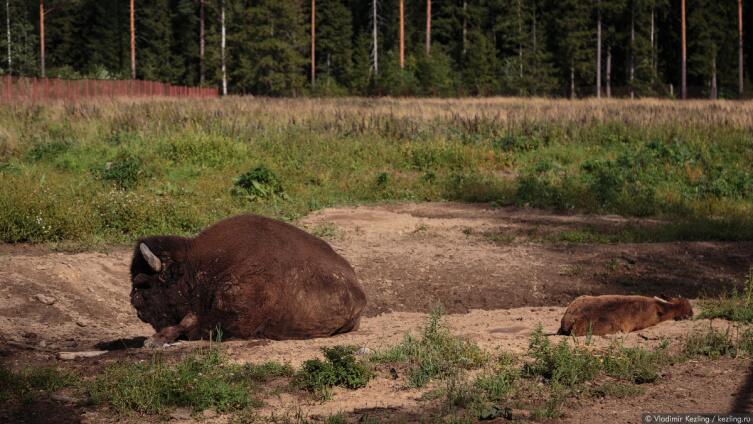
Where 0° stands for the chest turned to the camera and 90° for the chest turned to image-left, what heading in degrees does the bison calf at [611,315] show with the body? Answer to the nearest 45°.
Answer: approximately 270°

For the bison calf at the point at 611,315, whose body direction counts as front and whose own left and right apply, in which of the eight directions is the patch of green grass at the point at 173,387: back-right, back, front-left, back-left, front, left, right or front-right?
back-right

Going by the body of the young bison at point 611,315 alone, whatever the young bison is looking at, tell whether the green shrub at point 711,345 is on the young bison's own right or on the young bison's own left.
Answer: on the young bison's own right

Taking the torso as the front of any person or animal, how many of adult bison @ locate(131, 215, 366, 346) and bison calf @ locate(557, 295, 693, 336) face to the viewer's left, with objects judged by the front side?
1

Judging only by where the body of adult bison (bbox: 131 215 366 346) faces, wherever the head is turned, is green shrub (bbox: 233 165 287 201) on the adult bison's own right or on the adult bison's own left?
on the adult bison's own right

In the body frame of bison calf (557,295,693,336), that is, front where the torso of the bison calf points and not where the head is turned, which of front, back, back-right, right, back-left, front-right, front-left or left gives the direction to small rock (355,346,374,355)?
back-right

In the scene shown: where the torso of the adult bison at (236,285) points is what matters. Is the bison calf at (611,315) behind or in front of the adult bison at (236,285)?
behind

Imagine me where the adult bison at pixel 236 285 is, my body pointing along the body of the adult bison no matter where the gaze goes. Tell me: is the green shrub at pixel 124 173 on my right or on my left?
on my right

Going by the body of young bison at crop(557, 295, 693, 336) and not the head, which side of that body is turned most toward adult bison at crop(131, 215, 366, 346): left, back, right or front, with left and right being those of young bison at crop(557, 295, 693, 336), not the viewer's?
back

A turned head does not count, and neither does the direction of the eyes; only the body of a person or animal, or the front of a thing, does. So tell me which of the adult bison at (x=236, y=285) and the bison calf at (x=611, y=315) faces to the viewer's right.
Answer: the bison calf at (x=611, y=315)

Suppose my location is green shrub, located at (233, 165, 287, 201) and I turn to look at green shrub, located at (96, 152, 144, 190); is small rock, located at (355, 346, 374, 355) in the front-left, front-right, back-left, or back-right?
back-left

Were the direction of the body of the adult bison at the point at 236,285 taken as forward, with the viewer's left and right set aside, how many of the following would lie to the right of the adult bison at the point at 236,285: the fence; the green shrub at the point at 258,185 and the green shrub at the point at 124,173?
3

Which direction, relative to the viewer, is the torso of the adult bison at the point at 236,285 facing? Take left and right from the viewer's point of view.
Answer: facing to the left of the viewer

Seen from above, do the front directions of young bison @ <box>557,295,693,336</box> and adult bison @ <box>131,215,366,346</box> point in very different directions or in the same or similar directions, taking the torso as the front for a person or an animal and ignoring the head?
very different directions
